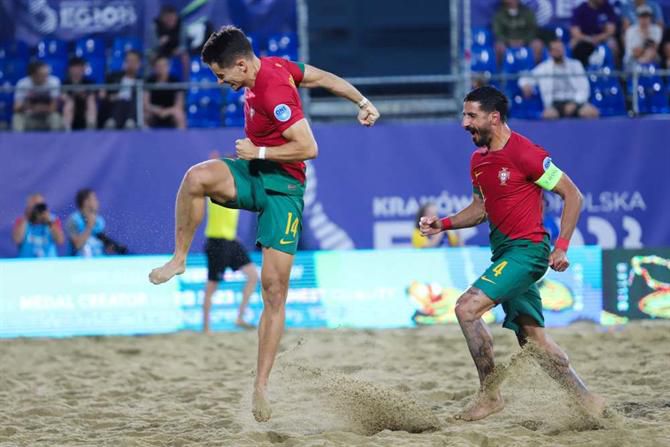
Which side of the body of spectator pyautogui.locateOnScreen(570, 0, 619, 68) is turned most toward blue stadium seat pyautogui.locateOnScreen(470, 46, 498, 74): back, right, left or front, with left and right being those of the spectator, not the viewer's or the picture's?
right

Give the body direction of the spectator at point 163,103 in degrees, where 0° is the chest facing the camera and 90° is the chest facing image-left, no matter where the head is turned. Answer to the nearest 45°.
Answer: approximately 0°

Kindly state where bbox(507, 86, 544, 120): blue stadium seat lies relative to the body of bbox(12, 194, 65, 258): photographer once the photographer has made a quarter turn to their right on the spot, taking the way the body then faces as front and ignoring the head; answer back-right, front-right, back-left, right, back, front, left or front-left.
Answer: back

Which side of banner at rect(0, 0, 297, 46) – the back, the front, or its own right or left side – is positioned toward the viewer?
front

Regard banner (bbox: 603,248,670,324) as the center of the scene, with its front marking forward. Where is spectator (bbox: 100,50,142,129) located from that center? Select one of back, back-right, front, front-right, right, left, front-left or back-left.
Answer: right

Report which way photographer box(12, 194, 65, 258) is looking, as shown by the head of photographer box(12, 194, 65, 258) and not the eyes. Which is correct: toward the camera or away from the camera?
toward the camera

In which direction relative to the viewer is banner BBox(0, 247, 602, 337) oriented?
toward the camera

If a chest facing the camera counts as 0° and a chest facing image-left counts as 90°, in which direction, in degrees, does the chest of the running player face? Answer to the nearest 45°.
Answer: approximately 45°

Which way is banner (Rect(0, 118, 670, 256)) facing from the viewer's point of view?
toward the camera

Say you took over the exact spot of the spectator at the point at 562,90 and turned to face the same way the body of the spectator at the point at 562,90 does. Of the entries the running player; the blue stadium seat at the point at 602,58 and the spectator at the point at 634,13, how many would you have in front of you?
1

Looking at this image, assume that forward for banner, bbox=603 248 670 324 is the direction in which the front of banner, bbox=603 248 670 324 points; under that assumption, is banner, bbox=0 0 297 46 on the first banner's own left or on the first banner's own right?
on the first banner's own right

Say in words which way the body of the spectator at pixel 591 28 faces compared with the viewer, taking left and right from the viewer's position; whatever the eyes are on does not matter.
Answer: facing the viewer
